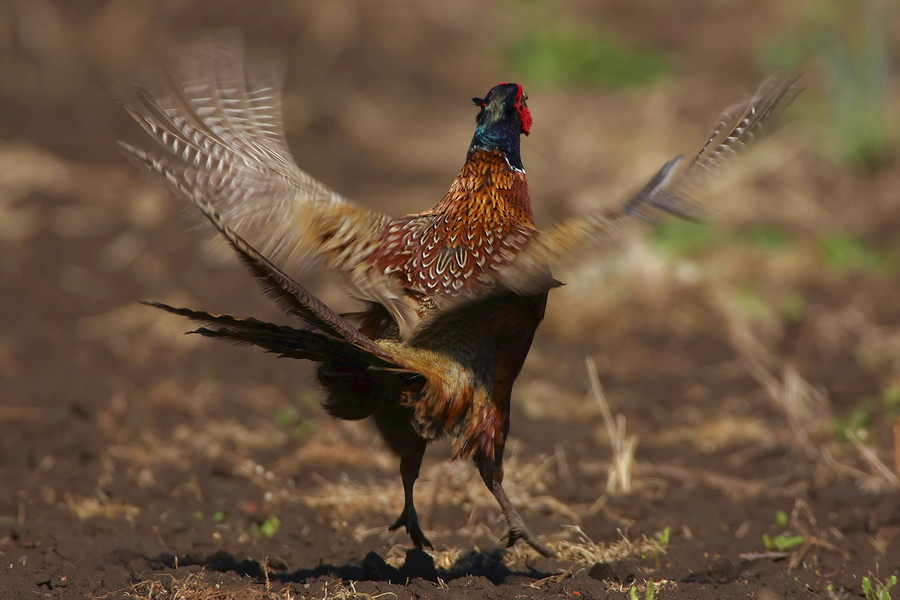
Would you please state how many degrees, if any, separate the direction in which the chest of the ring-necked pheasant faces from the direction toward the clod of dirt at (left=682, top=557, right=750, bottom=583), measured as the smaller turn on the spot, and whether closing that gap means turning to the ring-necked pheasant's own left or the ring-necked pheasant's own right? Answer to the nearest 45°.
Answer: approximately 45° to the ring-necked pheasant's own right

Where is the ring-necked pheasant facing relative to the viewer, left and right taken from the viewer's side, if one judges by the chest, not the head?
facing away from the viewer and to the right of the viewer
